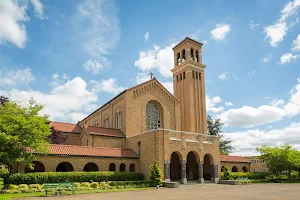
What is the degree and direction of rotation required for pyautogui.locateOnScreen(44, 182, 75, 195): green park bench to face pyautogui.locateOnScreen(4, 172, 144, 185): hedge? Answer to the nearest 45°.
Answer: approximately 180°

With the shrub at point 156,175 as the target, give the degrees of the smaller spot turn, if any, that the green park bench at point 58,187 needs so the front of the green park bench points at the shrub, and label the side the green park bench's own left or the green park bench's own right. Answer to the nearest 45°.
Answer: approximately 135° to the green park bench's own left

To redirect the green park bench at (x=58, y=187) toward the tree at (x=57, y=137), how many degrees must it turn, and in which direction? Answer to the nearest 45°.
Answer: approximately 180°

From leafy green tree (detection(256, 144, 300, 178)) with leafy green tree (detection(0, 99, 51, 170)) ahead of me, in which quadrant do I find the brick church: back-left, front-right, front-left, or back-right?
front-right

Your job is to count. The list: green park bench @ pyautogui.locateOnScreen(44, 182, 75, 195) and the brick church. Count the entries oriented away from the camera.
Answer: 0

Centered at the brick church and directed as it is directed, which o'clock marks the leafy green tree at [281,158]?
The leafy green tree is roughly at 10 o'clock from the brick church.

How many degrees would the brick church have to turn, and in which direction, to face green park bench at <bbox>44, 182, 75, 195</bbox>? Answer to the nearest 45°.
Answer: approximately 90° to its right

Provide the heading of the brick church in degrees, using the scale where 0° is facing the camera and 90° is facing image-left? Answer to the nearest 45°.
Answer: approximately 315°

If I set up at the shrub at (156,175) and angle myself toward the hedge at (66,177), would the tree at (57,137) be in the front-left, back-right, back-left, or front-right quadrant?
front-right

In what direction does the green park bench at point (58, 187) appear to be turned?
toward the camera

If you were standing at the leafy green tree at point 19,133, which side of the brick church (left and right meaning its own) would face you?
right

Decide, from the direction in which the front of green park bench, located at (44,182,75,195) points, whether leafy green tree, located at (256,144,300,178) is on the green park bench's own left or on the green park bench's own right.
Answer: on the green park bench's own left
